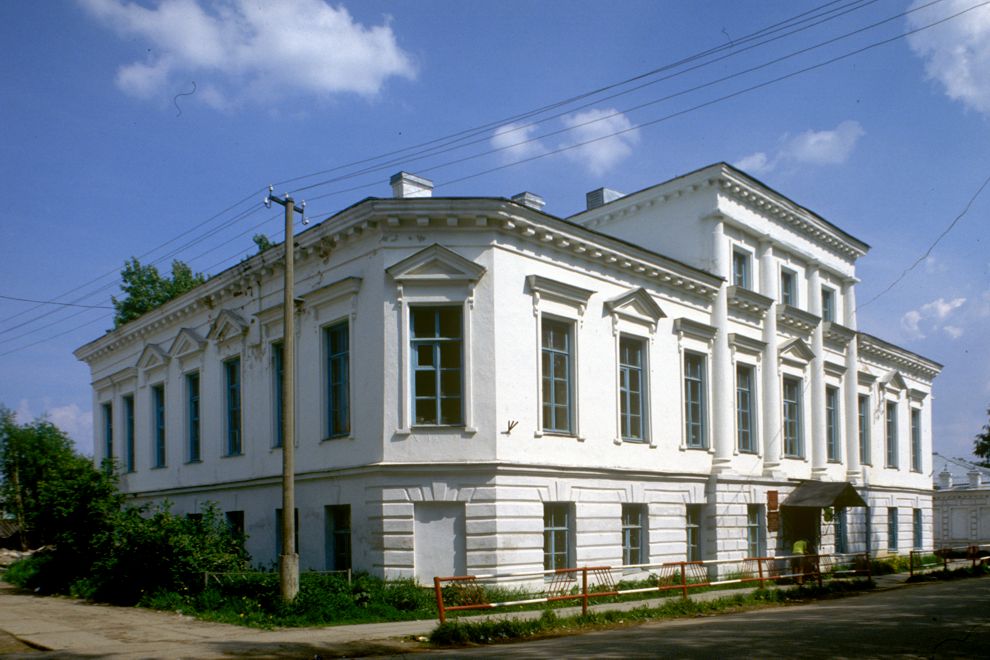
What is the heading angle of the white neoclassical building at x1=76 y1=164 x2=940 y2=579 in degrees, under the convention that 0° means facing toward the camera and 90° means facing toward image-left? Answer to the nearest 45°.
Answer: approximately 315°
